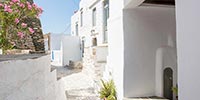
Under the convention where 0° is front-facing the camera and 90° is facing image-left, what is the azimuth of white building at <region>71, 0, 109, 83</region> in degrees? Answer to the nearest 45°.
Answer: approximately 45°

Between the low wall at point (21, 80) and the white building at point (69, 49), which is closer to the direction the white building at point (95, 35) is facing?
the low wall

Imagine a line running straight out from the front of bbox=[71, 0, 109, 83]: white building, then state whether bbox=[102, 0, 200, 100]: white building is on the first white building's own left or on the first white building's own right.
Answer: on the first white building's own left

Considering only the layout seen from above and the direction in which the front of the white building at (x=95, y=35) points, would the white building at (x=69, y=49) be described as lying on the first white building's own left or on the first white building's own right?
on the first white building's own right

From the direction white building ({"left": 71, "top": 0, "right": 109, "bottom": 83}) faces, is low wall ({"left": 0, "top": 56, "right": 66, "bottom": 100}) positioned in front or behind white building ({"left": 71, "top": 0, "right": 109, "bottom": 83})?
in front
